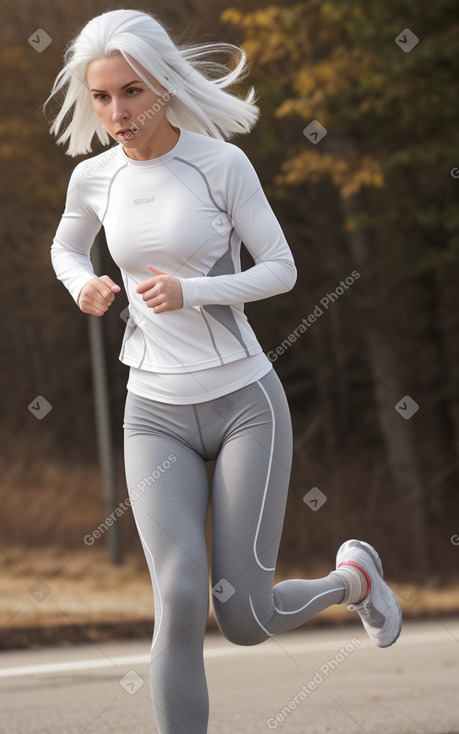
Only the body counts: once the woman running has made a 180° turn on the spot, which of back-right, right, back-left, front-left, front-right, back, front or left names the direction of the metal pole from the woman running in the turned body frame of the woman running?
front-left

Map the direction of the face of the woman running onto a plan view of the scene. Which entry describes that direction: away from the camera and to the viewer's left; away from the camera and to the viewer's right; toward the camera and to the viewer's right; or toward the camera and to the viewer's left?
toward the camera and to the viewer's left

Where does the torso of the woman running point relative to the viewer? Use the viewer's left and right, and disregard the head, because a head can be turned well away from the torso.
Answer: facing the viewer and to the left of the viewer

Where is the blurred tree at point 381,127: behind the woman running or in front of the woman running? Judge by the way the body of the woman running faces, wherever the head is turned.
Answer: behind
